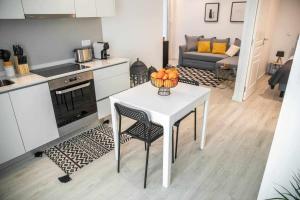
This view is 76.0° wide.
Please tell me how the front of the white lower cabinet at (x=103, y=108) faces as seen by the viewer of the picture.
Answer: facing the viewer and to the right of the viewer

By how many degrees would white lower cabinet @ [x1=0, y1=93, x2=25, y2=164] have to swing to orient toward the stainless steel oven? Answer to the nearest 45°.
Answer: approximately 45° to its left

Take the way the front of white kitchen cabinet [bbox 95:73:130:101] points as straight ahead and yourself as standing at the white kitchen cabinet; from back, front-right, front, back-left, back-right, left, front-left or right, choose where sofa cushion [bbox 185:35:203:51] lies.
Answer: left

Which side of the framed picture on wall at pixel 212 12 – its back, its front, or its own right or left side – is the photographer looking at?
front

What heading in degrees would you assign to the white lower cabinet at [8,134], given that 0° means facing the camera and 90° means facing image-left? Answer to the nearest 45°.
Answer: approximately 315°

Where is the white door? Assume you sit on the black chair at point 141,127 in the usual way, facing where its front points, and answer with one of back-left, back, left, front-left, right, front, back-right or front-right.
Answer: front

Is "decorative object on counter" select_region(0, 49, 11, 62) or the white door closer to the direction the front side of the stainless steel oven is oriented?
the white door

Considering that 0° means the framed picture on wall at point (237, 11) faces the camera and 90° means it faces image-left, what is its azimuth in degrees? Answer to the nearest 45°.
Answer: approximately 0°

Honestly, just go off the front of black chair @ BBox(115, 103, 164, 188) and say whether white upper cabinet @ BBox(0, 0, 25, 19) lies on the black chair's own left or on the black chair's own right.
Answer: on the black chair's own left

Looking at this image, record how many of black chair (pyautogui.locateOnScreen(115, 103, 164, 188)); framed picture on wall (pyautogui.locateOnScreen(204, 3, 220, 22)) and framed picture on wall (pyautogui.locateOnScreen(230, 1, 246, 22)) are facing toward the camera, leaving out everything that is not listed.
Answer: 2

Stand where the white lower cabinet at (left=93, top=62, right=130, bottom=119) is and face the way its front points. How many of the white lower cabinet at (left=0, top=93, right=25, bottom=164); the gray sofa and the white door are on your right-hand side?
1

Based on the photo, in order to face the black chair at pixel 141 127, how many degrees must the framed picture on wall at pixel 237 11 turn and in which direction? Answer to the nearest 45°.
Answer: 0° — it already faces it

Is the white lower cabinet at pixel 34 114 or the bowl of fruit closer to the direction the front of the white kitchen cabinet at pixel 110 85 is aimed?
the bowl of fruit

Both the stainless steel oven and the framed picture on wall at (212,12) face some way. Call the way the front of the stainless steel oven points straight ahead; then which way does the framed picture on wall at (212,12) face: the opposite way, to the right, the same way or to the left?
to the right
